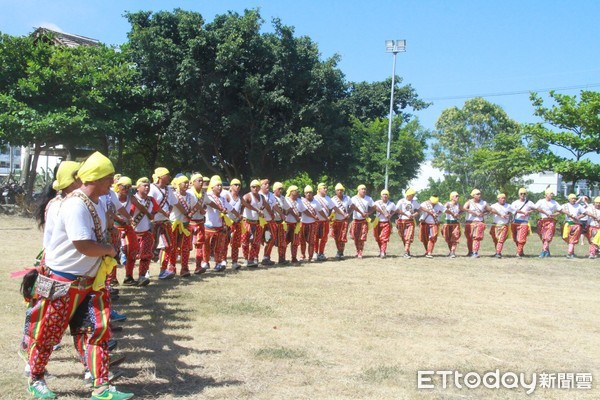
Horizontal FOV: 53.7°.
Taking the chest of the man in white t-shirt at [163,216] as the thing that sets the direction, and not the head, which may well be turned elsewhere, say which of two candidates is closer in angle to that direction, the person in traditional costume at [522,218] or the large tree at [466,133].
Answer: the person in traditional costume

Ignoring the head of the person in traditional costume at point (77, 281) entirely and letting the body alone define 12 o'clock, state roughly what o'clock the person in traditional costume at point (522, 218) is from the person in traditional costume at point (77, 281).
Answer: the person in traditional costume at point (522, 218) is roughly at 11 o'clock from the person in traditional costume at point (77, 281).

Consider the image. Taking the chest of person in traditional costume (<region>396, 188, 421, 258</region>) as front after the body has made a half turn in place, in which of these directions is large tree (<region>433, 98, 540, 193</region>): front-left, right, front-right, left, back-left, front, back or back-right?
front

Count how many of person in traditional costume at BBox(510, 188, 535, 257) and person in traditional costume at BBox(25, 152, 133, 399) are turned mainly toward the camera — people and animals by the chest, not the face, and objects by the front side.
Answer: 1

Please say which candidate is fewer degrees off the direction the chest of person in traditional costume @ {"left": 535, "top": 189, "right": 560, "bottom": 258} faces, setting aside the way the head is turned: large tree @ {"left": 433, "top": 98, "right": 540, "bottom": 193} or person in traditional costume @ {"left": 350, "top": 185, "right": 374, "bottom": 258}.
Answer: the person in traditional costume

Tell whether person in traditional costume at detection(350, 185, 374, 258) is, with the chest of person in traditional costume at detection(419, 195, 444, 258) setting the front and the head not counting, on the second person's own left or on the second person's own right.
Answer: on the second person's own right

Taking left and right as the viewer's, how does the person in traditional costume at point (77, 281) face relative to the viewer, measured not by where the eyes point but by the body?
facing to the right of the viewer

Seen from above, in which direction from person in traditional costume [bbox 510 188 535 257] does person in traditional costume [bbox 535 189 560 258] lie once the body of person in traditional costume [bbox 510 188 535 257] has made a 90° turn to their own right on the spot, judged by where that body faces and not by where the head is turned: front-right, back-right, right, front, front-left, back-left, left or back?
back-right

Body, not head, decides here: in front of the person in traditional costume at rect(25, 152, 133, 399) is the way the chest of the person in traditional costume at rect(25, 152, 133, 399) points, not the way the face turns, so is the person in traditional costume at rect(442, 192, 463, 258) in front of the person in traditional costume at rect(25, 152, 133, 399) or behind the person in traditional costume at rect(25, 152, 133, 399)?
in front

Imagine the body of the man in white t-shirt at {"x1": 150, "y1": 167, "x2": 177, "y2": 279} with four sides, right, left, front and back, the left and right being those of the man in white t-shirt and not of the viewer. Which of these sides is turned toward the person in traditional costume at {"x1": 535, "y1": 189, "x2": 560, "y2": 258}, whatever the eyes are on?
left

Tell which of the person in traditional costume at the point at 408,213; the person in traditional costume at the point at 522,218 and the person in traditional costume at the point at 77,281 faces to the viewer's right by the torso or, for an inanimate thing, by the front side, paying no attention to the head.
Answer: the person in traditional costume at the point at 77,281
